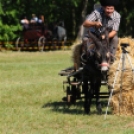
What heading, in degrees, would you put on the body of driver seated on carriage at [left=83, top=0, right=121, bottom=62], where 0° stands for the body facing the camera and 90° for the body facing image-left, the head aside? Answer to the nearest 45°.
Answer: approximately 0°
